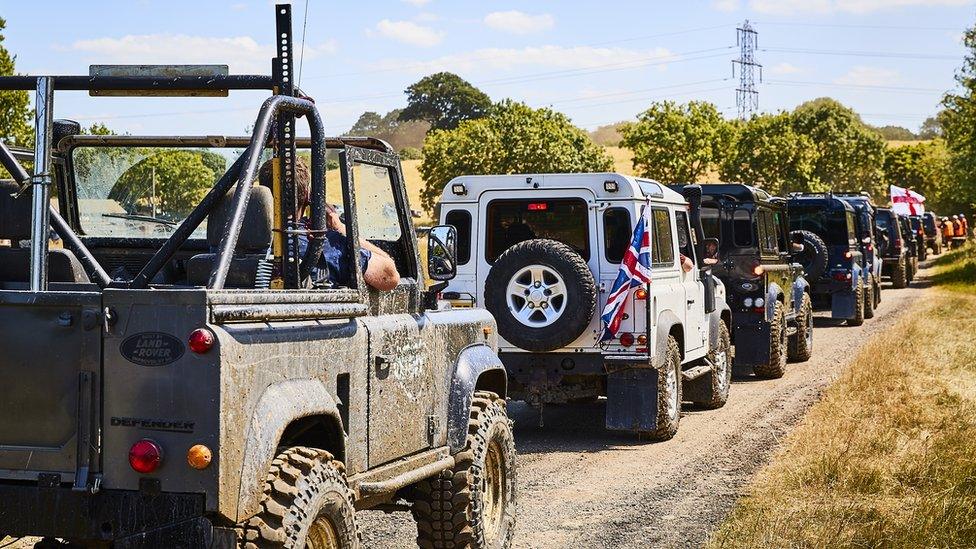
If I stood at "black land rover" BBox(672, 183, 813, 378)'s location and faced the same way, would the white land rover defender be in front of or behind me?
behind

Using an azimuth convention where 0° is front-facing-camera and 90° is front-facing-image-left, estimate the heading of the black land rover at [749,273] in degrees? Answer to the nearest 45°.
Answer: approximately 180°

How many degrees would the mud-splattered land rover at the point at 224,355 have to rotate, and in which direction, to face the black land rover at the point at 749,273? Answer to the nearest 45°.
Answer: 0° — it already faces it

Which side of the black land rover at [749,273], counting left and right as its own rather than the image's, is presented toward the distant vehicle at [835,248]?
front

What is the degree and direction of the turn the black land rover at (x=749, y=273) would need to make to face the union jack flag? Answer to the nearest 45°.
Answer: approximately 180°

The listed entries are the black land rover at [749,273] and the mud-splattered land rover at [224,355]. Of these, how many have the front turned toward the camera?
0

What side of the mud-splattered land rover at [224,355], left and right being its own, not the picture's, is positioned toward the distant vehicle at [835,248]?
front

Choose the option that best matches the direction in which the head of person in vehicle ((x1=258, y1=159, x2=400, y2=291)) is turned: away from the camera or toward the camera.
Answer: away from the camera

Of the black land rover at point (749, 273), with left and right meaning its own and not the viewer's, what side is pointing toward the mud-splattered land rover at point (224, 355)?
back

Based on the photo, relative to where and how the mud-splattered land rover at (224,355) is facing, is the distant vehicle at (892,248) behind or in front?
in front

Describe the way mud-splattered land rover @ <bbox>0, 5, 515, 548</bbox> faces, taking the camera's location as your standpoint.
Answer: facing away from the viewer and to the right of the viewer

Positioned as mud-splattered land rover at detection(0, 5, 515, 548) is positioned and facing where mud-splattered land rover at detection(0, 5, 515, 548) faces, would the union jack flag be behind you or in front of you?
in front

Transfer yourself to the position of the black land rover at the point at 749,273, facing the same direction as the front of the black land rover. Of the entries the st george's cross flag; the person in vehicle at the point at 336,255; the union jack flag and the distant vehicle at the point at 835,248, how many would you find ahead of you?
2
